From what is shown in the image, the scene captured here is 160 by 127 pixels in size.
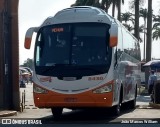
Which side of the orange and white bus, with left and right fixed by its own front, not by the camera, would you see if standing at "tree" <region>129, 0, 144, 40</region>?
back

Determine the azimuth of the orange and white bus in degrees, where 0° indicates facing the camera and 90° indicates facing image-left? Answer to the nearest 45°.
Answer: approximately 0°
